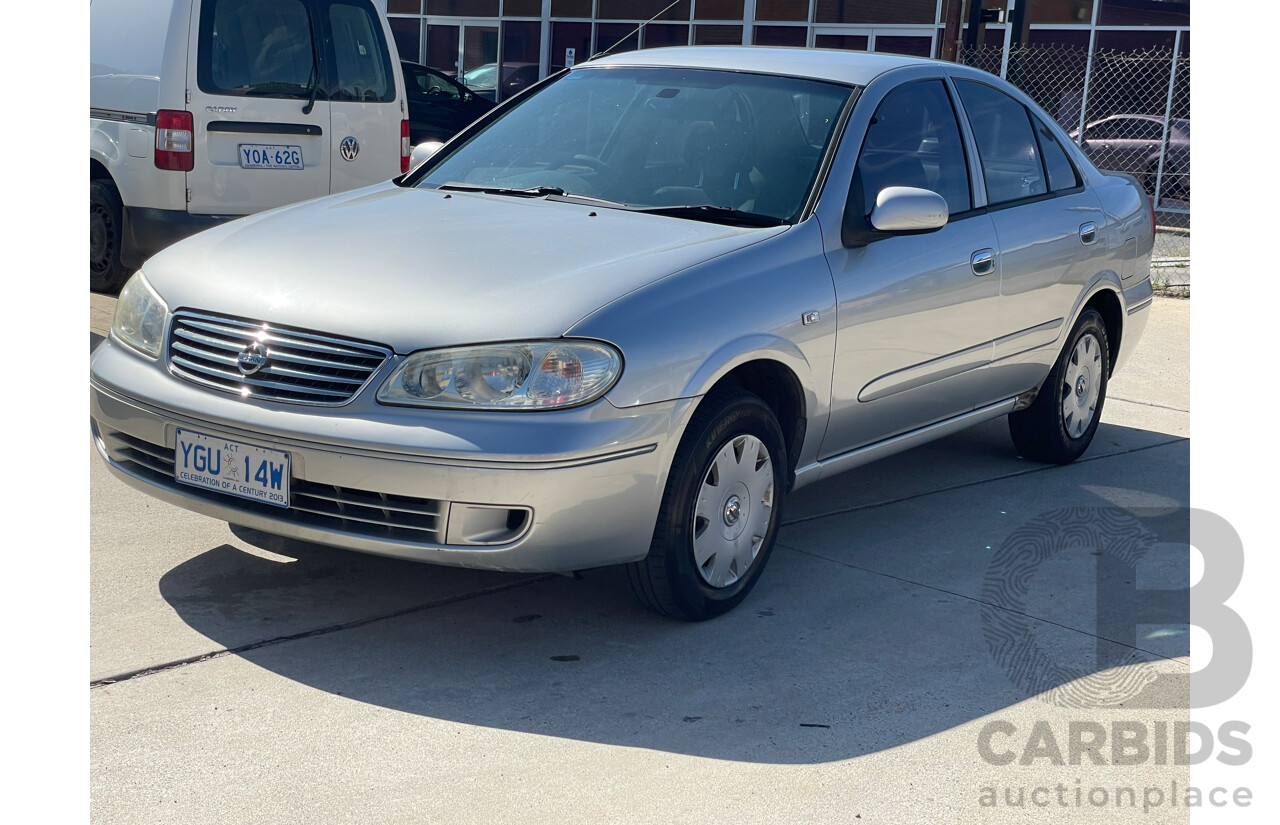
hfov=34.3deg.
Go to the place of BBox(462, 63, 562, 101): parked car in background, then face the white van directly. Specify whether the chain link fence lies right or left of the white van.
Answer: left

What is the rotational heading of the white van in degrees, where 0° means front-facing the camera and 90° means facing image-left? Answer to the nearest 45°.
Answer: approximately 135°

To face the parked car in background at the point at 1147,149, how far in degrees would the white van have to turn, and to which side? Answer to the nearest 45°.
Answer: approximately 90° to its right

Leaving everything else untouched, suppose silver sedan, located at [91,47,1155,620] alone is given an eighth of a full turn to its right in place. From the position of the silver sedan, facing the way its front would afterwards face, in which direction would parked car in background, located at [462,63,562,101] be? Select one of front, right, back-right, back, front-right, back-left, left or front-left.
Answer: right

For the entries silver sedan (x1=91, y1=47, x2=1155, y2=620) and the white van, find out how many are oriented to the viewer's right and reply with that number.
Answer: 0

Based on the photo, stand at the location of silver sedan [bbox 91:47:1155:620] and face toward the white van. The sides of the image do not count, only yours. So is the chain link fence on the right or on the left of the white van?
right

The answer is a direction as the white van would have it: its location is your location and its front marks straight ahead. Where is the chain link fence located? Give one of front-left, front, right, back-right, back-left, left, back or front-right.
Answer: right

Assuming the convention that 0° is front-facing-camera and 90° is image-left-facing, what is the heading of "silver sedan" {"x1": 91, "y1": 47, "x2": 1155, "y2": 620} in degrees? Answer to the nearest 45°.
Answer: approximately 45°

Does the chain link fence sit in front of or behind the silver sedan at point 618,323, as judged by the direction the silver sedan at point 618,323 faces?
behind

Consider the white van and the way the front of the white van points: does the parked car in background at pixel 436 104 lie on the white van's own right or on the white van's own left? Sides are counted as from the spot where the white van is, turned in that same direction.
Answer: on the white van's own right

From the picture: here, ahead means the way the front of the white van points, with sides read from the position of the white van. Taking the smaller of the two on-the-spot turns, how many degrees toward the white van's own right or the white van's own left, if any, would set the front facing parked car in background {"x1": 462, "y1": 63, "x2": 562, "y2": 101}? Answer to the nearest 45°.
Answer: approximately 45° to the white van's own right
